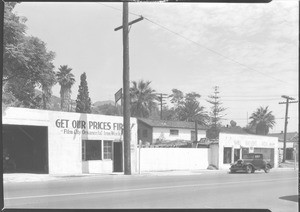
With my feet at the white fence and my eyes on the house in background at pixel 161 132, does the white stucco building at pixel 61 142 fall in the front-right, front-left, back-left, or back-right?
back-left

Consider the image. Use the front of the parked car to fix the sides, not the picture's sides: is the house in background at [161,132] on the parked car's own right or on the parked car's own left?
on the parked car's own right

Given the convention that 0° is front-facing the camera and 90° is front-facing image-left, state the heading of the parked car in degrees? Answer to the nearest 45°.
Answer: approximately 45°

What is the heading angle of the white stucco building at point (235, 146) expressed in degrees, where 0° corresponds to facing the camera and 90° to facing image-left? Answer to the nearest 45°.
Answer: approximately 315°

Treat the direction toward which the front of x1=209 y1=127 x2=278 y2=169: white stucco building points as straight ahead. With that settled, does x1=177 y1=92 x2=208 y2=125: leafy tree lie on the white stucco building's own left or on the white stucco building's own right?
on the white stucco building's own right

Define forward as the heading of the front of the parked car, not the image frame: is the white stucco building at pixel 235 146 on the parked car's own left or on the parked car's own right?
on the parked car's own right

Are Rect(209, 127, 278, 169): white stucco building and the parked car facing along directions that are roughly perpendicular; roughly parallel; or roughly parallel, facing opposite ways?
roughly perpendicular
